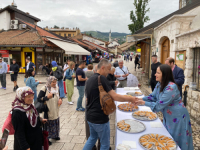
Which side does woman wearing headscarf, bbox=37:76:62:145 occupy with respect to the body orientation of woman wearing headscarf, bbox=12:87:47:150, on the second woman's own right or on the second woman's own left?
on the second woman's own left

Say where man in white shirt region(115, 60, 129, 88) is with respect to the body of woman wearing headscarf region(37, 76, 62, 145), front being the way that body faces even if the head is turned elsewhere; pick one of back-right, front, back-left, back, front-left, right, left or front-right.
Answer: left

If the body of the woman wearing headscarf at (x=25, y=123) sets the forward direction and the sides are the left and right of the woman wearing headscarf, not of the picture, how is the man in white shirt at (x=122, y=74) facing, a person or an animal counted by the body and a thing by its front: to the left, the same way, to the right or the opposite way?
to the right

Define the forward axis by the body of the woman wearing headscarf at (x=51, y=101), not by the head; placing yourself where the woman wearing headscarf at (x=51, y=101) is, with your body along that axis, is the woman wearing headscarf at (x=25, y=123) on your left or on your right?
on your right

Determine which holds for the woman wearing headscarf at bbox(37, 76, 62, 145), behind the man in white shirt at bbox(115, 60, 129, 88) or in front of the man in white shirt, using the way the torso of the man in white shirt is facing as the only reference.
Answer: in front

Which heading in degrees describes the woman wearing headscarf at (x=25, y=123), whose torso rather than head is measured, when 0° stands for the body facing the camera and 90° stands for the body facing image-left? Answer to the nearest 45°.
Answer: approximately 315°

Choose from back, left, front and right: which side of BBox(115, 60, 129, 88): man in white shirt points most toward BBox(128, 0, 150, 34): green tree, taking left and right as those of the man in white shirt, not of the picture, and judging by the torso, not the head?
back
